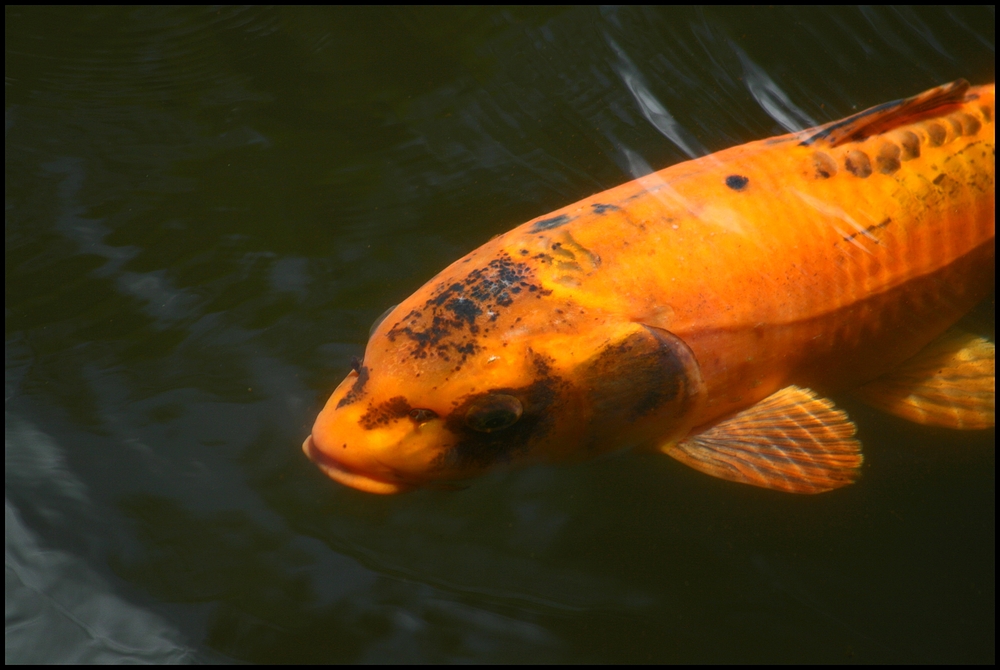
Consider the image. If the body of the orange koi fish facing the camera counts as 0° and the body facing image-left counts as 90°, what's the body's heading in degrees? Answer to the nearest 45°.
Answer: approximately 45°
